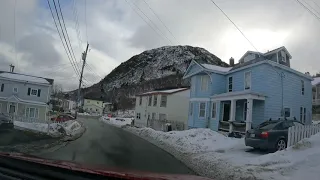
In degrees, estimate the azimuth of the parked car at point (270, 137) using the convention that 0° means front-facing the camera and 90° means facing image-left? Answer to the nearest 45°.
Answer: approximately 225°

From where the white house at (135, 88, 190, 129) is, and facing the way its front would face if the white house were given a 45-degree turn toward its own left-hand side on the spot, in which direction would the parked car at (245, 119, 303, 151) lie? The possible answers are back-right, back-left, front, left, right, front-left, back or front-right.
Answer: front

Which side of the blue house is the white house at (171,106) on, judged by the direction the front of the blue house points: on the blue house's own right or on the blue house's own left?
on the blue house's own right

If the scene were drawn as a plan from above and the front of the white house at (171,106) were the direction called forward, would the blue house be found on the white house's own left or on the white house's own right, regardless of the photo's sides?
on the white house's own left

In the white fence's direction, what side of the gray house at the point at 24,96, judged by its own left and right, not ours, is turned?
front

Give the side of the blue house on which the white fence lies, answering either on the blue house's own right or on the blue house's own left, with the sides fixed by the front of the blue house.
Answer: on the blue house's own left

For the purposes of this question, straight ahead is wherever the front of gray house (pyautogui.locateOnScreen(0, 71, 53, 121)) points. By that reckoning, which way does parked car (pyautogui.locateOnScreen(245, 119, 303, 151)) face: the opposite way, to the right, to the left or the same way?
to the left

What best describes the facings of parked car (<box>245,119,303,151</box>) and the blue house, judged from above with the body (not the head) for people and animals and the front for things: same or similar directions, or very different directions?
very different directions

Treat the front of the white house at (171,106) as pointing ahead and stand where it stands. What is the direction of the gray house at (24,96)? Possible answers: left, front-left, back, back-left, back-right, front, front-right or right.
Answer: front-right
